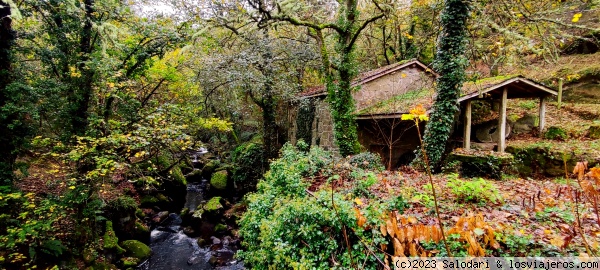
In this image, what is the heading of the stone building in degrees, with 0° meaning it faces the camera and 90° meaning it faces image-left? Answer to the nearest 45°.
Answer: approximately 0°

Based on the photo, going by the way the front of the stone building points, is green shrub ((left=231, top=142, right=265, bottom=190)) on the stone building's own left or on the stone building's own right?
on the stone building's own right

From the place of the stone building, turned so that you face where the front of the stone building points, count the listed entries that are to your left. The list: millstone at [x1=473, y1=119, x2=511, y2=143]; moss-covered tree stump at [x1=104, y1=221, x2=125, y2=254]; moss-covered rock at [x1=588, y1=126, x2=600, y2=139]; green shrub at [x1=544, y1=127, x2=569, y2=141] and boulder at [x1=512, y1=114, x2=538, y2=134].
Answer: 4

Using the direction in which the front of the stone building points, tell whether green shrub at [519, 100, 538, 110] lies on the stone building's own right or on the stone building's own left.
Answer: on the stone building's own left

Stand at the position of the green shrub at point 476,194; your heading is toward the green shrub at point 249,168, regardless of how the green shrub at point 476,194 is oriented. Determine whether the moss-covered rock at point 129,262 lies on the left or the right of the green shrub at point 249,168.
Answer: left

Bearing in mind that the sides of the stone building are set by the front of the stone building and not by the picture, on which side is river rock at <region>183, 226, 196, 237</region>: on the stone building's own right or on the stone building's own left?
on the stone building's own right

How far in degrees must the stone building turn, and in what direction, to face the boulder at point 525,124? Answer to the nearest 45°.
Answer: approximately 90° to its left

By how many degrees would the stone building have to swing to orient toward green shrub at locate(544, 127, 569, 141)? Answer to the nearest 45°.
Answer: approximately 90° to its left

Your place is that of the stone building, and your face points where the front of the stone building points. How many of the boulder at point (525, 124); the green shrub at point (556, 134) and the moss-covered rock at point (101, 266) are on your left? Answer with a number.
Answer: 2
